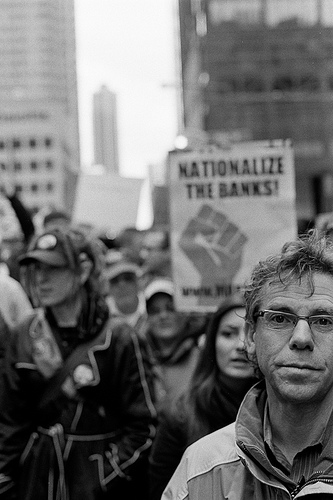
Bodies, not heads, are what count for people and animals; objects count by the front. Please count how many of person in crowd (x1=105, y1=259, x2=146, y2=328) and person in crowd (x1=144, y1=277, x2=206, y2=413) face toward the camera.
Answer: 2

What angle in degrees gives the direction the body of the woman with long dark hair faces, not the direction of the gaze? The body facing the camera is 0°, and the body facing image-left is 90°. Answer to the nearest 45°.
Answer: approximately 315°

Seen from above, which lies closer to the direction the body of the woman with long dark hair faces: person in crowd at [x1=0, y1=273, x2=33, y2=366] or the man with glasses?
the man with glasses

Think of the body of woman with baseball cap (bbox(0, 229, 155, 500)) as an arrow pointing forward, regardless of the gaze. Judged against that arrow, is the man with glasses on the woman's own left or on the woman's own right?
on the woman's own left

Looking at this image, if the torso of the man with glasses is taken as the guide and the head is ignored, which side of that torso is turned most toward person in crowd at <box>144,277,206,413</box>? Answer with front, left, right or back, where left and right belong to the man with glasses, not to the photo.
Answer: back

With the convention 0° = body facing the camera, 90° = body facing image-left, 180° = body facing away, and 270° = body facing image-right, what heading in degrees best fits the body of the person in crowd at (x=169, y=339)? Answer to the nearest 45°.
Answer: approximately 0°
